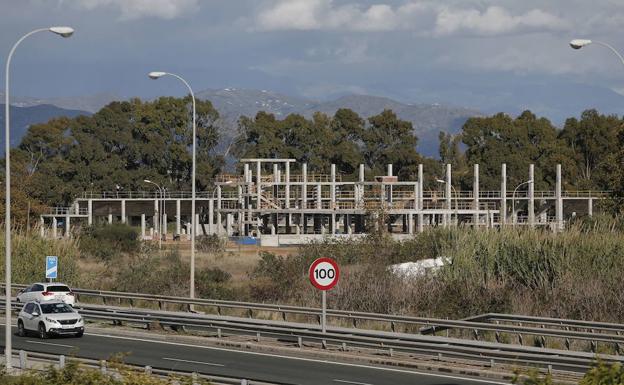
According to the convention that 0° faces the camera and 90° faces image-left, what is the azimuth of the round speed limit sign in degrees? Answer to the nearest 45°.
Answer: approximately 0°

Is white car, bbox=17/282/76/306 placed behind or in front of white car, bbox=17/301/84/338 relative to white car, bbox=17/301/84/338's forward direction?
behind

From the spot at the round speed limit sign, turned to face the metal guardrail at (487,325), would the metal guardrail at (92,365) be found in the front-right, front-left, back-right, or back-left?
back-right

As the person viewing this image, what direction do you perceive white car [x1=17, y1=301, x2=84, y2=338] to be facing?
facing the viewer and to the right of the viewer
